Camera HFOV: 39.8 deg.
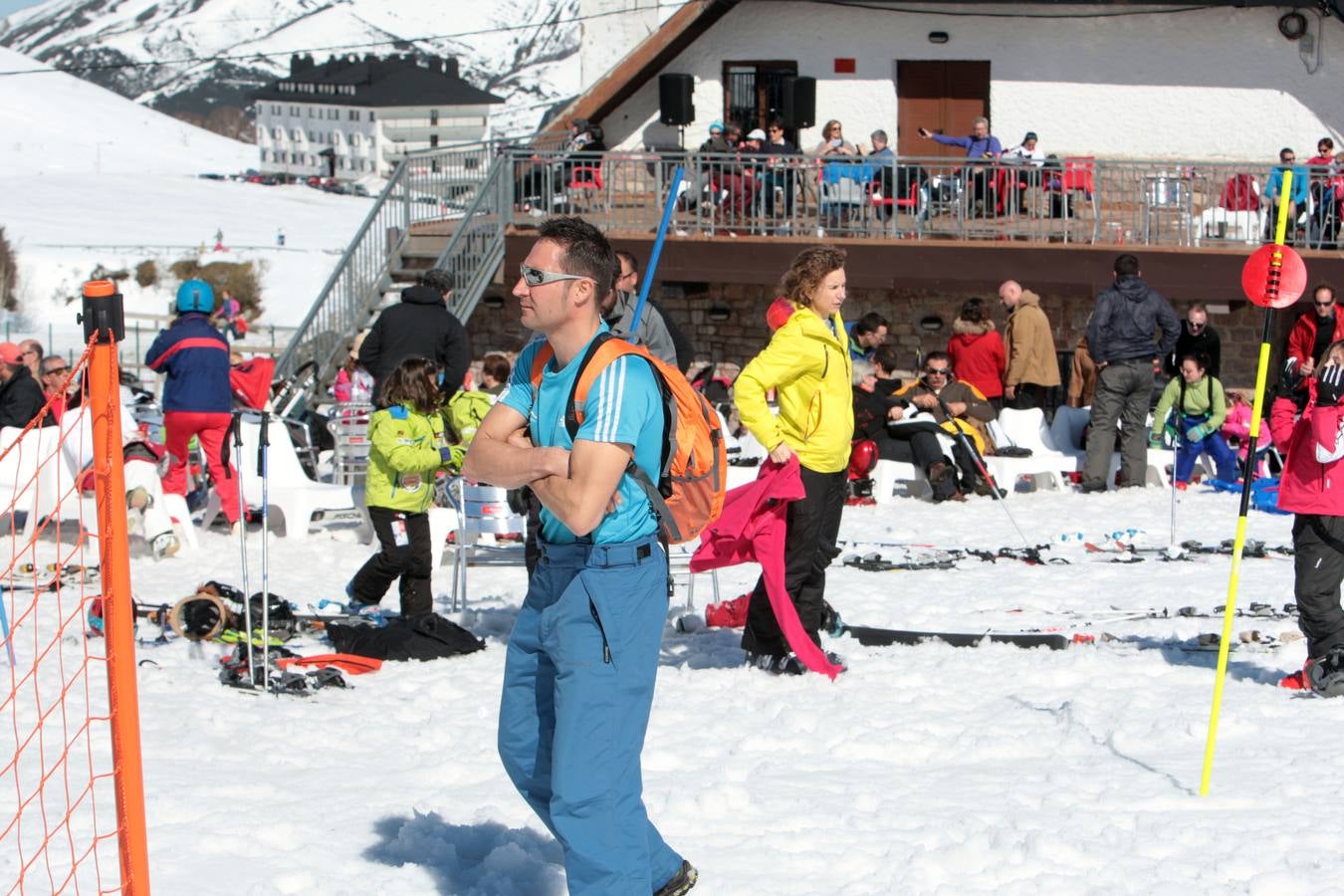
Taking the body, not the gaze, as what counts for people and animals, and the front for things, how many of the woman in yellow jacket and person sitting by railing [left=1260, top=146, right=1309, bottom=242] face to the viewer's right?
1

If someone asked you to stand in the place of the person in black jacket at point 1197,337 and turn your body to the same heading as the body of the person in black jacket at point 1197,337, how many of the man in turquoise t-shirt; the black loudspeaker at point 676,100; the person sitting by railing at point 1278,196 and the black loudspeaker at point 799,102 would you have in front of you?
1

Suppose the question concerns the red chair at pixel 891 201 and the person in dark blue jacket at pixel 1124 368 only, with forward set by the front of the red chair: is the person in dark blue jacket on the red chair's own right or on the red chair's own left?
on the red chair's own left

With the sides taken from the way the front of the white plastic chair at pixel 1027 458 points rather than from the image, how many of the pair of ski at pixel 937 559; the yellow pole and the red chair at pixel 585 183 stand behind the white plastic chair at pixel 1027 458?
1

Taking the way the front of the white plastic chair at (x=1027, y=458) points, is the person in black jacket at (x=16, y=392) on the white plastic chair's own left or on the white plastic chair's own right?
on the white plastic chair's own right

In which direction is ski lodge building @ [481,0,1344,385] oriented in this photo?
toward the camera

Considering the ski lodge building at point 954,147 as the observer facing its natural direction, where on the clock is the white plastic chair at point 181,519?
The white plastic chair is roughly at 1 o'clock from the ski lodge building.

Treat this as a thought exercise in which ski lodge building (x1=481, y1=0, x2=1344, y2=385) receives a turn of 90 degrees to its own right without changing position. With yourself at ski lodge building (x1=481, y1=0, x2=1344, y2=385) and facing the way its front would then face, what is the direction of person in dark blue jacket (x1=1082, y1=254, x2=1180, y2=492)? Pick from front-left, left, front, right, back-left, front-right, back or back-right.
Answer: left

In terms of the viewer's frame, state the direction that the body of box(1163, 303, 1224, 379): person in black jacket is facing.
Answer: toward the camera

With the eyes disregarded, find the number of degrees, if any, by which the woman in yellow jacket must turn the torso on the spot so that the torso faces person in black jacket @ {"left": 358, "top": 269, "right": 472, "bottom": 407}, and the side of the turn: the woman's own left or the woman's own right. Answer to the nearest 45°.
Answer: approximately 135° to the woman's own left

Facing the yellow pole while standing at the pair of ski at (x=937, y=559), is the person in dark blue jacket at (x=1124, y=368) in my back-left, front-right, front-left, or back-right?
back-left
